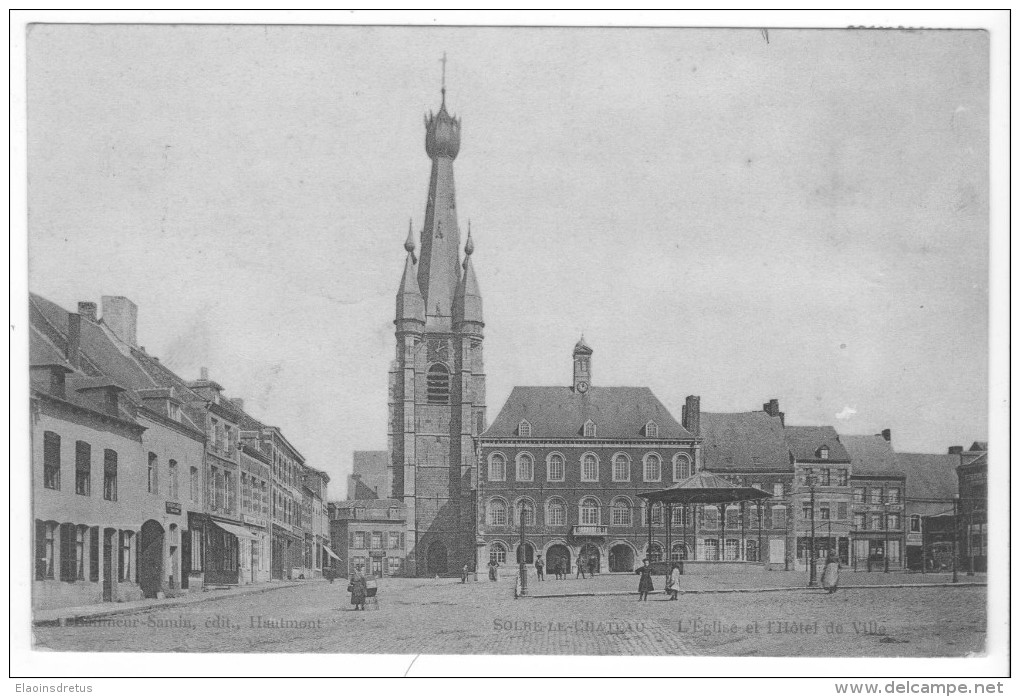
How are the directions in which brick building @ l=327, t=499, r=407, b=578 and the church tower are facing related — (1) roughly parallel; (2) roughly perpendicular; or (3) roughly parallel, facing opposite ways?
roughly parallel

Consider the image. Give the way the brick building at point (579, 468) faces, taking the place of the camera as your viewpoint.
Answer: facing the viewer

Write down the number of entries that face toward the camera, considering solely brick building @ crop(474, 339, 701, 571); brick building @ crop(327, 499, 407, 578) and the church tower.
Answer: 3

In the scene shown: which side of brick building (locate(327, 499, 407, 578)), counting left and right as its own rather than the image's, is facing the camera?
front

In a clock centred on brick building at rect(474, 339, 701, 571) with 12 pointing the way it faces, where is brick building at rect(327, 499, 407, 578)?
brick building at rect(327, 499, 407, 578) is roughly at 3 o'clock from brick building at rect(474, 339, 701, 571).

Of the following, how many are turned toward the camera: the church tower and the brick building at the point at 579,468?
2

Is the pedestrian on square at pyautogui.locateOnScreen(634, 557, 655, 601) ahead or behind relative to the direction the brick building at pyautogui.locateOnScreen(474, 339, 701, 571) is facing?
ahead

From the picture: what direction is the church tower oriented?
toward the camera
